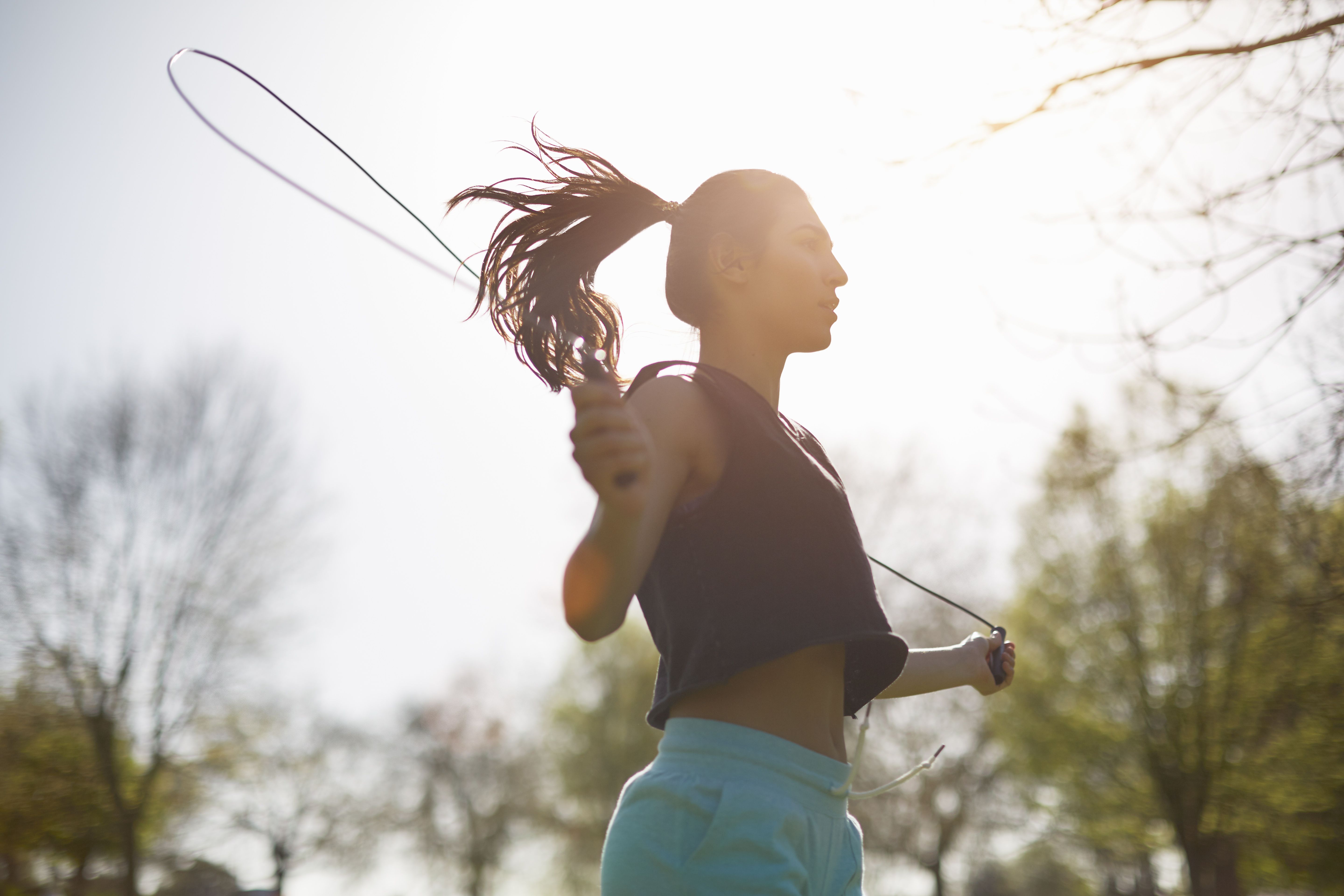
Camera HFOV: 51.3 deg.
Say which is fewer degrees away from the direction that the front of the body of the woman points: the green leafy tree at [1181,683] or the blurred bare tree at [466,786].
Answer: the green leafy tree

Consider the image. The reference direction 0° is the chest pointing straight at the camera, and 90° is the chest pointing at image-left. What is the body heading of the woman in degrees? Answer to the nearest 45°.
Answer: approximately 270°

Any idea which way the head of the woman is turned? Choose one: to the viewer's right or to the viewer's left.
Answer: to the viewer's right

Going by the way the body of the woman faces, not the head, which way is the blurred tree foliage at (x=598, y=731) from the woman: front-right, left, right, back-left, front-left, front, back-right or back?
left

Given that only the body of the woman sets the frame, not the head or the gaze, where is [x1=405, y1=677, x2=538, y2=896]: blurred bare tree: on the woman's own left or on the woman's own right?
on the woman's own left

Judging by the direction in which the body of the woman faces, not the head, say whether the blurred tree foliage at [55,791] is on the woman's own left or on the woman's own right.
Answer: on the woman's own left

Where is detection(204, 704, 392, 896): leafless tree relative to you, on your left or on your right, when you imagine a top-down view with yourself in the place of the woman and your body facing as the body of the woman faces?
on your left
